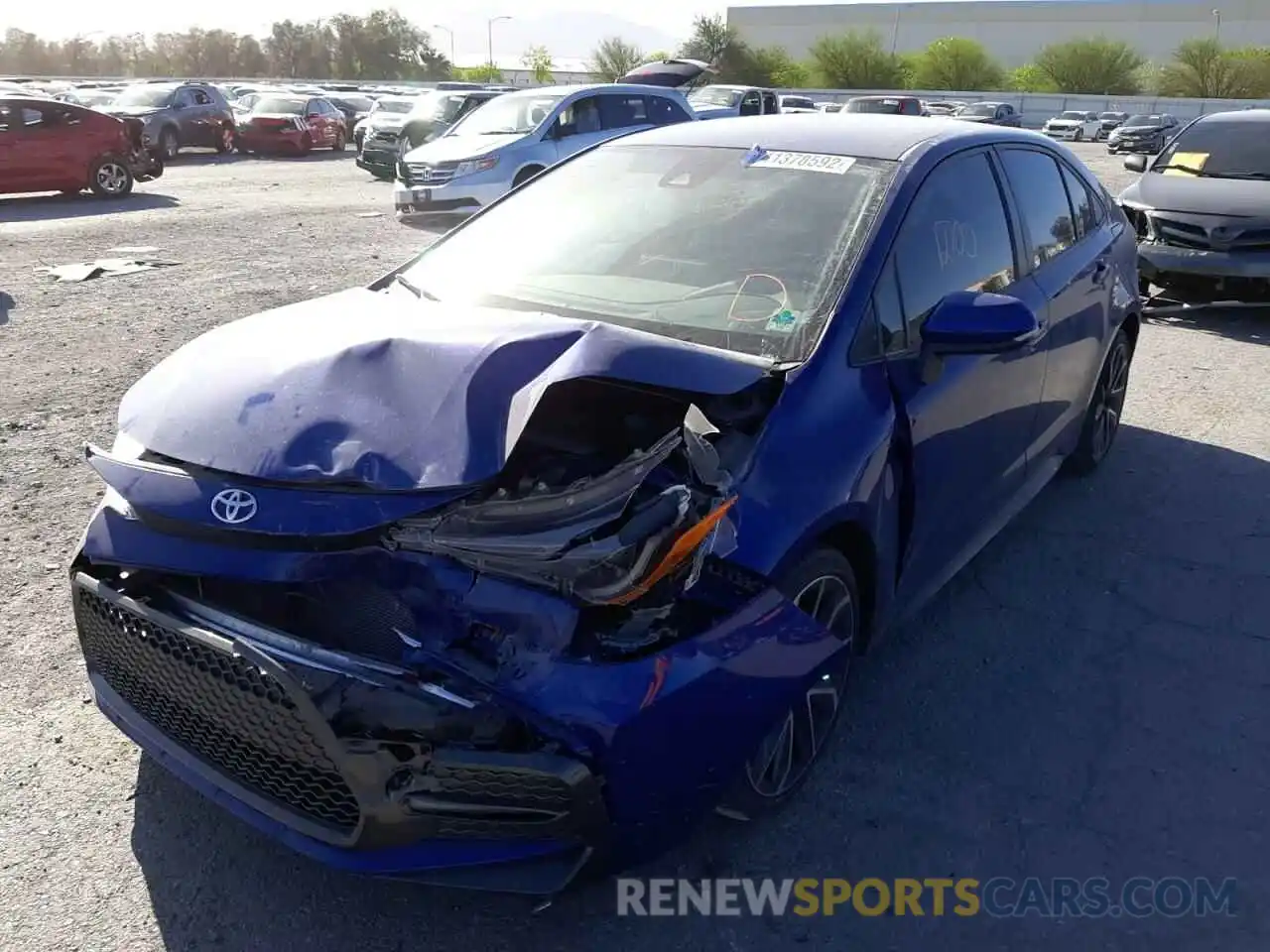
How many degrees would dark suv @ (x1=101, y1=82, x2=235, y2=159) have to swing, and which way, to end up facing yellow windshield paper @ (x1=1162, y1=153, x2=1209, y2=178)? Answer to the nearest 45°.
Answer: approximately 45° to its left

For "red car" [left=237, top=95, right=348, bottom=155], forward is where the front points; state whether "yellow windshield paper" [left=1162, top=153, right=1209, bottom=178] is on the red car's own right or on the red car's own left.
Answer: on the red car's own left

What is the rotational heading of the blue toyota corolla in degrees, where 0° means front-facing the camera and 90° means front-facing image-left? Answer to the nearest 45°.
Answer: approximately 45°

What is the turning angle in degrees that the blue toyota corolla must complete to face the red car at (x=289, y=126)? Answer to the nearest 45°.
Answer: approximately 135° to its right

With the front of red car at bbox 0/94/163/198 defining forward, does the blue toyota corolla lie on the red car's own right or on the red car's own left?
on the red car's own left

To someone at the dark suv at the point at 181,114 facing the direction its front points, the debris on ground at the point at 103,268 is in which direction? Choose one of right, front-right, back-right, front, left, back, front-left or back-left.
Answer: front-left

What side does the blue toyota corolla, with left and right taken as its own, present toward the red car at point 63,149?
right

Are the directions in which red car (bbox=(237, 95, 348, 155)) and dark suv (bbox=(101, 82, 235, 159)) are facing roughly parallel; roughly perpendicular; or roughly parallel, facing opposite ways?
roughly parallel

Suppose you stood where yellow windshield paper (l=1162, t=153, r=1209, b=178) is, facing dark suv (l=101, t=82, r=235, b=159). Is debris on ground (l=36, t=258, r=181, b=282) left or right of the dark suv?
left

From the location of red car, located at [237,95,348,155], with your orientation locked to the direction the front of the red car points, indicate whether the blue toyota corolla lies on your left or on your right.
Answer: on your left

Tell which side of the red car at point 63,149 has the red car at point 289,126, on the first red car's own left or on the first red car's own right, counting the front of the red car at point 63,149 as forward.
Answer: on the first red car's own right
